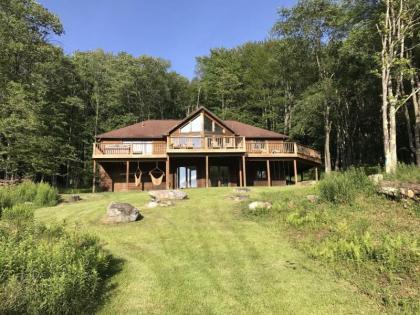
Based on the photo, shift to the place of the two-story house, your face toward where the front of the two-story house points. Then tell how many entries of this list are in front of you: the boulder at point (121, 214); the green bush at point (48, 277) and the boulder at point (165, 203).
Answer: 3

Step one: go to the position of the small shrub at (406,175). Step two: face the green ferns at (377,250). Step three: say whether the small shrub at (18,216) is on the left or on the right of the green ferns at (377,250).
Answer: right

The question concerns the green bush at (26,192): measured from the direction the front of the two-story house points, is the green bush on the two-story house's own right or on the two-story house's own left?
on the two-story house's own right

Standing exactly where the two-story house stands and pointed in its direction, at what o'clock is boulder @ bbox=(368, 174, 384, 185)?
The boulder is roughly at 11 o'clock from the two-story house.

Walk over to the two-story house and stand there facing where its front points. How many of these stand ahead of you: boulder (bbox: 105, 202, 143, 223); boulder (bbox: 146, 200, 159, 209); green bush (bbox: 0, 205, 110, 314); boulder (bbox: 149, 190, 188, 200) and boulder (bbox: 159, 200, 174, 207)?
5

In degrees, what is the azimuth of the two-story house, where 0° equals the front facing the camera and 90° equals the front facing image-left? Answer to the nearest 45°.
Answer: approximately 0°

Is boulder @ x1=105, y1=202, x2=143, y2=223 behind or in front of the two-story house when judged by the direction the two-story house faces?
in front

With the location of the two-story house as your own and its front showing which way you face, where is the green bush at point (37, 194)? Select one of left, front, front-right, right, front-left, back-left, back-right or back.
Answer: front-right

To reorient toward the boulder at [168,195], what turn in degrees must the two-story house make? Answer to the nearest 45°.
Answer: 0° — it already faces it

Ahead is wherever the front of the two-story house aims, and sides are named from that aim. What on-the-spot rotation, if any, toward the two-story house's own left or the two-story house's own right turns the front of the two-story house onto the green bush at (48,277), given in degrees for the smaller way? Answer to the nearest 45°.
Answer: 0° — it already faces it
